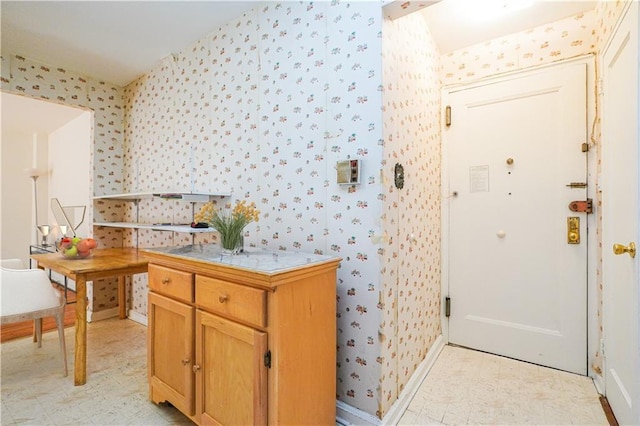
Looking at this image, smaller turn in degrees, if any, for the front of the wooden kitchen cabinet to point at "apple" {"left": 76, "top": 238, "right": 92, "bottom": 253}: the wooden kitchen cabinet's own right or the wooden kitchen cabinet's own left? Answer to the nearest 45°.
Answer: approximately 90° to the wooden kitchen cabinet's own right

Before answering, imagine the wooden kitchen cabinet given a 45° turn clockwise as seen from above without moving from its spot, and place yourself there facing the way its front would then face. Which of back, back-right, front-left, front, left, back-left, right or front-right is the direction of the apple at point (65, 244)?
front-right

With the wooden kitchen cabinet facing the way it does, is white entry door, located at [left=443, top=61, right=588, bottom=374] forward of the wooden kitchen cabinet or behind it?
behind

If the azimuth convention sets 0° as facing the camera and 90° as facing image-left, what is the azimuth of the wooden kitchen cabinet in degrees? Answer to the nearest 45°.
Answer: approximately 45°

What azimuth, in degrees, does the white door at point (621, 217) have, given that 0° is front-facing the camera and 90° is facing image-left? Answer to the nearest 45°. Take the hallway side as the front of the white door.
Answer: approximately 90°

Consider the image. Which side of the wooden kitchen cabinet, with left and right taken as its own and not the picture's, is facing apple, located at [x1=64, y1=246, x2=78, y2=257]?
right

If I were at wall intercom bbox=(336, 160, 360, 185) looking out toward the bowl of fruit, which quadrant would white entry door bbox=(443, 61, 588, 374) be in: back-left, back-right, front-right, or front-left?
back-right

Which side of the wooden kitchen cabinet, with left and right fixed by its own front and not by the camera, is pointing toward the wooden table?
right
